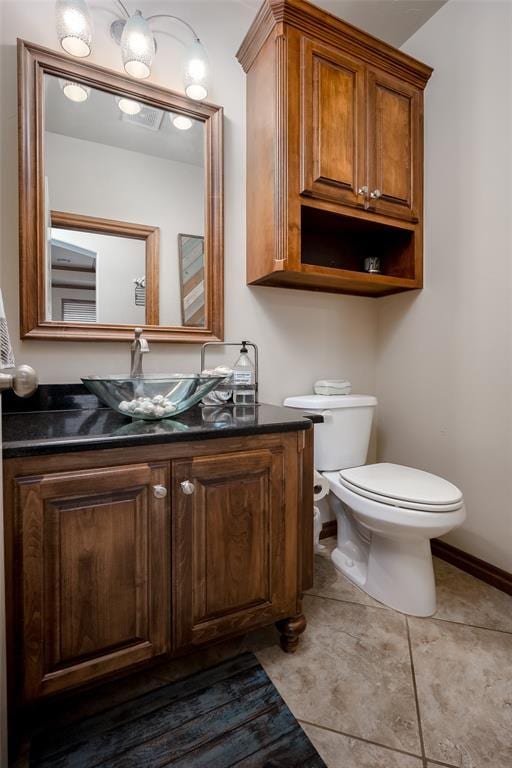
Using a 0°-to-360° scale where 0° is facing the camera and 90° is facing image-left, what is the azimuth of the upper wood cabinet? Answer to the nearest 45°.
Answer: approximately 315°

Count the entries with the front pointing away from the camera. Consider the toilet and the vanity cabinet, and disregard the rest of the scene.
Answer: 0

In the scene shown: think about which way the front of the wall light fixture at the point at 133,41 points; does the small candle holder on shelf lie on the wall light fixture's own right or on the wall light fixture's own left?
on the wall light fixture's own left

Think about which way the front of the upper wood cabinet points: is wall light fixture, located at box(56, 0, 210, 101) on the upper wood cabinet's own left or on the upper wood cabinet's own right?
on the upper wood cabinet's own right
